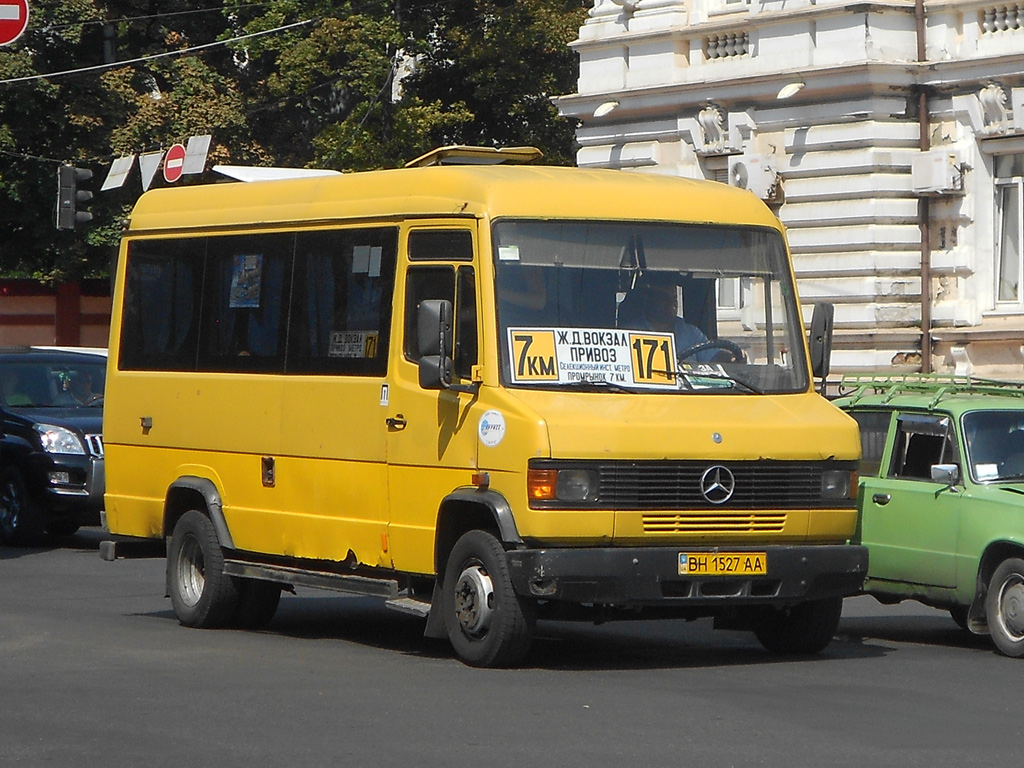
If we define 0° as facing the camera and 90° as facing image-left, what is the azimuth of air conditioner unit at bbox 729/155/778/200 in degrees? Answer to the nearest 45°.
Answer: approximately 45°

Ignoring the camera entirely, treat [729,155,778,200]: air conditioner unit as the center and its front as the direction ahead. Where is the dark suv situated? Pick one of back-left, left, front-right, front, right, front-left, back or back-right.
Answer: front

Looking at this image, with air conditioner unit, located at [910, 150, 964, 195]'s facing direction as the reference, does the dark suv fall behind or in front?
in front

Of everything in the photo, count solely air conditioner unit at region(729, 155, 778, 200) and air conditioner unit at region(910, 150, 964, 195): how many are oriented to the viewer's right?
0

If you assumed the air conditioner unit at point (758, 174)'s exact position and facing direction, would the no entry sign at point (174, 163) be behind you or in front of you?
in front

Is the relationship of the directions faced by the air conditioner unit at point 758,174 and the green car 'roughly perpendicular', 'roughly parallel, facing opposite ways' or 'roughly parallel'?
roughly perpendicular

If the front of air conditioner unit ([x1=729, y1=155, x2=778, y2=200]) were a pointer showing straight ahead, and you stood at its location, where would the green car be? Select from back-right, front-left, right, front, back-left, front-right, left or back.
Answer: front-left

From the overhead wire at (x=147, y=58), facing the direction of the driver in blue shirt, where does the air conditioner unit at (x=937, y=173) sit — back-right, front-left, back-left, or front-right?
front-left

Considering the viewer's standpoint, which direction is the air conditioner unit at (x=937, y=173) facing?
facing the viewer and to the left of the viewer

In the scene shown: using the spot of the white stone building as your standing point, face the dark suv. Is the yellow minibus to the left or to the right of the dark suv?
left

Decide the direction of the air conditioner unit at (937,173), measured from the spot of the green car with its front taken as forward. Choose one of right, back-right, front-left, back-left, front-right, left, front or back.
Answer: back-left

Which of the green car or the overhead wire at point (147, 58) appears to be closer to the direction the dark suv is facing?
the green car

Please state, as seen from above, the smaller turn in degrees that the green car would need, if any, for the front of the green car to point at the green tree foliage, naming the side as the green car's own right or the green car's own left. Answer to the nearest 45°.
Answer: approximately 180°

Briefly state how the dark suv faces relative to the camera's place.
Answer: facing the viewer and to the right of the viewer
